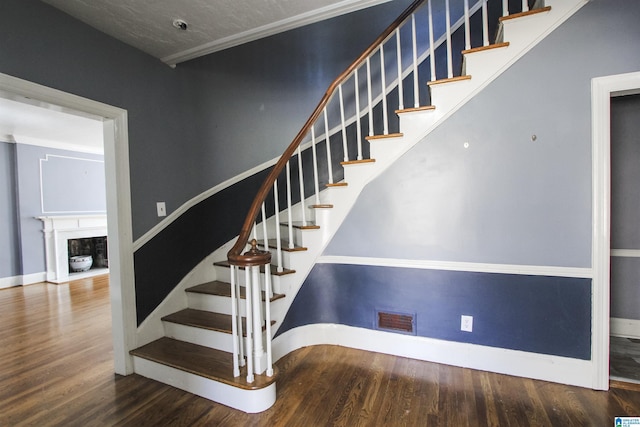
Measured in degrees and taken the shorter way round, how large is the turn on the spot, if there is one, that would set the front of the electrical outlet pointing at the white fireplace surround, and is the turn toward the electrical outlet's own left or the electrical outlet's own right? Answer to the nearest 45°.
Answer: approximately 90° to the electrical outlet's own right

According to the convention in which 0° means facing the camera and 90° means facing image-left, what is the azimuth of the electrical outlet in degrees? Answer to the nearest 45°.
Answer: approximately 0°

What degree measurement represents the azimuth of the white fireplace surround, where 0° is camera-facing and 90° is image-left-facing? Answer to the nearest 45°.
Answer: approximately 315°

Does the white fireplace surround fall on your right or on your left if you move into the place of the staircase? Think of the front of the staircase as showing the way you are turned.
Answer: on your right
